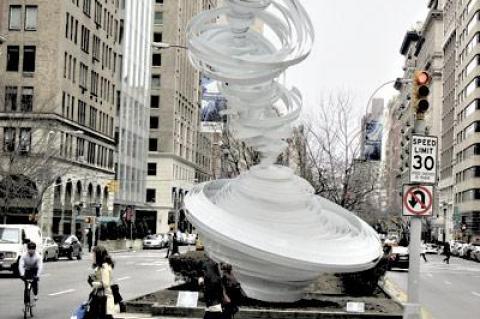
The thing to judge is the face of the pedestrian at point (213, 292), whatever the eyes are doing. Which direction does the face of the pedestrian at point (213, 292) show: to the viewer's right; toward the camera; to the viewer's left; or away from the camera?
away from the camera

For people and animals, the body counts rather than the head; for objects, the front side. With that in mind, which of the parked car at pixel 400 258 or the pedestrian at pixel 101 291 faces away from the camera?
the parked car

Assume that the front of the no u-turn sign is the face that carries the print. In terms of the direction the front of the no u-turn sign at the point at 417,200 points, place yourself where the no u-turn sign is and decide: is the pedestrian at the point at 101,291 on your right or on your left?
on your right

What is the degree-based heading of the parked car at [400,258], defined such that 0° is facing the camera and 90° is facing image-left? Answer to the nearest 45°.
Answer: approximately 180°

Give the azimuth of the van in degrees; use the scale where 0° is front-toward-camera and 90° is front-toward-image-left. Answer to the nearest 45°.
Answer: approximately 45°
